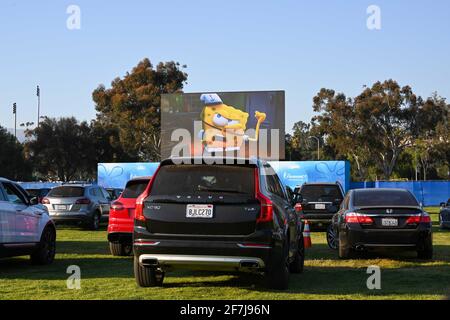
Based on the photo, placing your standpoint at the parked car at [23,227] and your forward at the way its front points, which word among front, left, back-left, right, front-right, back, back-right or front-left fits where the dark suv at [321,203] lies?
front

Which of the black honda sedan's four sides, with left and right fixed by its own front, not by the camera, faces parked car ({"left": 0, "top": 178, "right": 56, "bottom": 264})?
left

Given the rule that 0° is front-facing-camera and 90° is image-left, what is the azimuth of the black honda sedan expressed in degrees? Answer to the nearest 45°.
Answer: approximately 180°

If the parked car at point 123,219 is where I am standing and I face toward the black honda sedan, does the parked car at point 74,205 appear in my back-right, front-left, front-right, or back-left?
back-left

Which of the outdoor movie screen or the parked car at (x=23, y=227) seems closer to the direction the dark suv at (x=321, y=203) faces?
the outdoor movie screen

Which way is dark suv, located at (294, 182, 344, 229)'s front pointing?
away from the camera

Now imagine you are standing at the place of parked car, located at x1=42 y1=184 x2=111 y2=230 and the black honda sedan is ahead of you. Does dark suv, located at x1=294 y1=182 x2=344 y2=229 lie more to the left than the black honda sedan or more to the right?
left

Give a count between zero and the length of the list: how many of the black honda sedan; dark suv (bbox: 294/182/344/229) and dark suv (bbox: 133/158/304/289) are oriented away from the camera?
3

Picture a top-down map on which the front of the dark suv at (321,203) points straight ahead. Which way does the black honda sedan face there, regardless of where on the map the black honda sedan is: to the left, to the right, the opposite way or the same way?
the same way

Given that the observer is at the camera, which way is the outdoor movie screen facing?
facing the viewer

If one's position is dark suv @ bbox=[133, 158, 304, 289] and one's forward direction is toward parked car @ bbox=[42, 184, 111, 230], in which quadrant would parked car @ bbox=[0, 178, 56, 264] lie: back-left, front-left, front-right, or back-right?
front-left

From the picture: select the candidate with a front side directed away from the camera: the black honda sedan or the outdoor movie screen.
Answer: the black honda sedan

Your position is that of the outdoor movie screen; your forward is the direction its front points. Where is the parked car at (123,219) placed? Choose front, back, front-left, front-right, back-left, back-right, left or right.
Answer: front

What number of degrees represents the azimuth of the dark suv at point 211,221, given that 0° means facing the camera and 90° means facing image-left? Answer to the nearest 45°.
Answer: approximately 180°

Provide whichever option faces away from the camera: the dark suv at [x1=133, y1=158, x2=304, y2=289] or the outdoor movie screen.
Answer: the dark suv

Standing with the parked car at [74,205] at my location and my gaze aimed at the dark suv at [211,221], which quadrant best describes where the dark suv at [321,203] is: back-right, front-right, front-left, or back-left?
front-left

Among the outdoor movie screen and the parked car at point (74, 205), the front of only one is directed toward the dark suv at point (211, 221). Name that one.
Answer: the outdoor movie screen

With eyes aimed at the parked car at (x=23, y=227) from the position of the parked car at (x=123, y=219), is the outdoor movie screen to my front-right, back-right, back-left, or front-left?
back-right

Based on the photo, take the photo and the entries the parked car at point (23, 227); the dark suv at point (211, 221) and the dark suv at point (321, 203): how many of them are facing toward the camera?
0

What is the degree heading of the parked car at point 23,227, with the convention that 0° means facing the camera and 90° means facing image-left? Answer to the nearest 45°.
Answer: approximately 225°
